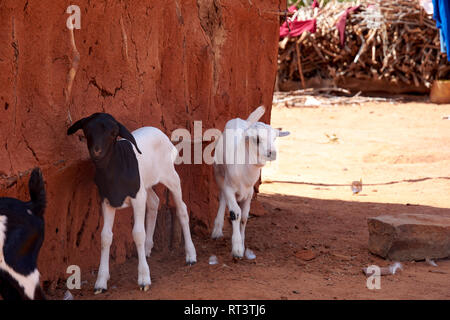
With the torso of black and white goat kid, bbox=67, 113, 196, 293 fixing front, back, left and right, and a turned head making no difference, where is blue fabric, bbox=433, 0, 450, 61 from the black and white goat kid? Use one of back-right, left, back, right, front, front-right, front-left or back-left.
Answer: back

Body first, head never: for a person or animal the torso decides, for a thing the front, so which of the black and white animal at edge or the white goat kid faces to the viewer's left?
the black and white animal at edge

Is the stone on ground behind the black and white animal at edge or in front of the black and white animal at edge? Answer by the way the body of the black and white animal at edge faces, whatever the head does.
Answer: behind

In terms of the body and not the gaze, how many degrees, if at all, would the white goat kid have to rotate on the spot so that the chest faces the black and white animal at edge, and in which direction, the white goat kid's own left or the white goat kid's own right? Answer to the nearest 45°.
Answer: approximately 90° to the white goat kid's own right

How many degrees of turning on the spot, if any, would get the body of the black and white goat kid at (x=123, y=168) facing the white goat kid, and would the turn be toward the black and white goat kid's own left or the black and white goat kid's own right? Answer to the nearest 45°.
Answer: approximately 180°

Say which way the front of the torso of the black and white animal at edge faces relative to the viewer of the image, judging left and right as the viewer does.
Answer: facing to the left of the viewer

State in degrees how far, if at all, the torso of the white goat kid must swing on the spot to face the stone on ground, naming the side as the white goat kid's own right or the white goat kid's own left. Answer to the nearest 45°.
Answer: approximately 45° to the white goat kid's own left

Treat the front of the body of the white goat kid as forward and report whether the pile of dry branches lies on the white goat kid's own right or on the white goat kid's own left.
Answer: on the white goat kid's own left

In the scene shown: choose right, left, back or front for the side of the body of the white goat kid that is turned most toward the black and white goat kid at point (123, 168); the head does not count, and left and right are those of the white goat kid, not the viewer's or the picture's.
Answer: right
